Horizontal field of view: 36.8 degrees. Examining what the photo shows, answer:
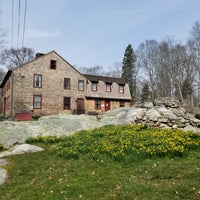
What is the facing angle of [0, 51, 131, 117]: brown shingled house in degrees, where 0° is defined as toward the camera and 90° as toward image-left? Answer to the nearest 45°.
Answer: approximately 0°
